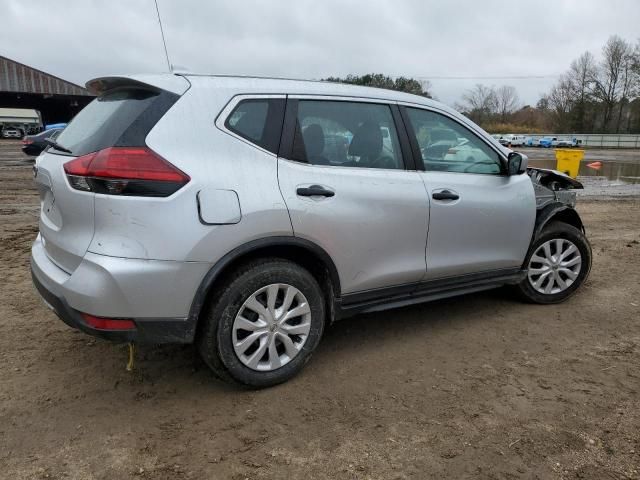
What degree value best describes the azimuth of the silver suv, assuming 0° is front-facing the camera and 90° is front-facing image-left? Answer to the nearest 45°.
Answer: approximately 225°

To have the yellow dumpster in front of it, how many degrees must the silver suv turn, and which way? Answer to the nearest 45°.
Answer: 0° — it already faces it
